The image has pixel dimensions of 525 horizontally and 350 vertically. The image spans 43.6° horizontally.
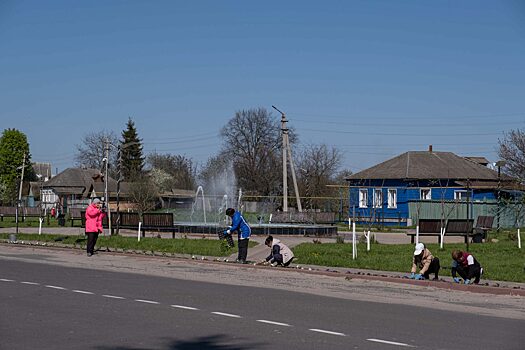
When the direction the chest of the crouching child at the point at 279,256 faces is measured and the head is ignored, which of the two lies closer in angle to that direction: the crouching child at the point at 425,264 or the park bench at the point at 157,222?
the park bench

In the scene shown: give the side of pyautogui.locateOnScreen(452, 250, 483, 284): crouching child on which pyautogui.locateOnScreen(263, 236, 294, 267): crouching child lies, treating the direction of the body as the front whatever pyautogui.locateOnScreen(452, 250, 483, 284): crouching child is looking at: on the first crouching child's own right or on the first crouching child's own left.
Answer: on the first crouching child's own right

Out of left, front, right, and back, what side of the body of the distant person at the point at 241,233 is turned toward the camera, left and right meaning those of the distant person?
left

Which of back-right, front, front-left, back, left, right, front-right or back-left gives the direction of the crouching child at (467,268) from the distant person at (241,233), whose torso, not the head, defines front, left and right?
back-left

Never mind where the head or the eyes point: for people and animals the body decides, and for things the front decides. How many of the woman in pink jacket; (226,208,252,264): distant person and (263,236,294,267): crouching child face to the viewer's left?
2

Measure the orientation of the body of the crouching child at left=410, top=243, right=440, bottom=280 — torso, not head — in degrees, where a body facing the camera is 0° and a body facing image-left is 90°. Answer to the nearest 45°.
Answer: approximately 45°

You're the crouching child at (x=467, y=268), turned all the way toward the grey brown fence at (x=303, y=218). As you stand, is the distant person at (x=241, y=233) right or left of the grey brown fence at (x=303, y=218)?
left

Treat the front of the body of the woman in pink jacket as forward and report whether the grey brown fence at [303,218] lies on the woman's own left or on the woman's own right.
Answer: on the woman's own left

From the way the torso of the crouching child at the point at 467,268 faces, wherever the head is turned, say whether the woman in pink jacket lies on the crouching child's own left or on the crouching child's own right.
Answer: on the crouching child's own right

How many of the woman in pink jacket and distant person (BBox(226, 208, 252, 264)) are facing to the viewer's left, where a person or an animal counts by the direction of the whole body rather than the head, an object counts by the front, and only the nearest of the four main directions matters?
1

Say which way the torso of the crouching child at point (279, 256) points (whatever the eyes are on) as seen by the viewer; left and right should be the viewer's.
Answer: facing to the left of the viewer
